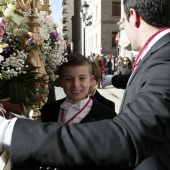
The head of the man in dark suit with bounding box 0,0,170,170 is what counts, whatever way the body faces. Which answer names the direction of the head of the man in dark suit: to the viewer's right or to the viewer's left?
to the viewer's left

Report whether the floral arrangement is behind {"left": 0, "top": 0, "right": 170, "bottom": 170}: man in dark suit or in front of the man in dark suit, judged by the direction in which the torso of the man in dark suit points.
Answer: in front

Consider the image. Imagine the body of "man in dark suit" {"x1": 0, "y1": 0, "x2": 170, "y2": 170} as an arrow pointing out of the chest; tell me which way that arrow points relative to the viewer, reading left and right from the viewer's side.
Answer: facing away from the viewer and to the left of the viewer

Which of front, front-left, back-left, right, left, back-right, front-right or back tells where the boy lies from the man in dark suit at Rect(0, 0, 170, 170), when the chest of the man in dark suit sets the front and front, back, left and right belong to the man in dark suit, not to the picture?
front-right

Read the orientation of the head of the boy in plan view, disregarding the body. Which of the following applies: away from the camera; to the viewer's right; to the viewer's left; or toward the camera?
toward the camera

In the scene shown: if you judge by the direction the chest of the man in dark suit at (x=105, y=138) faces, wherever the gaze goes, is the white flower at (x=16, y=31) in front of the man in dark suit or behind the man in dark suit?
in front
